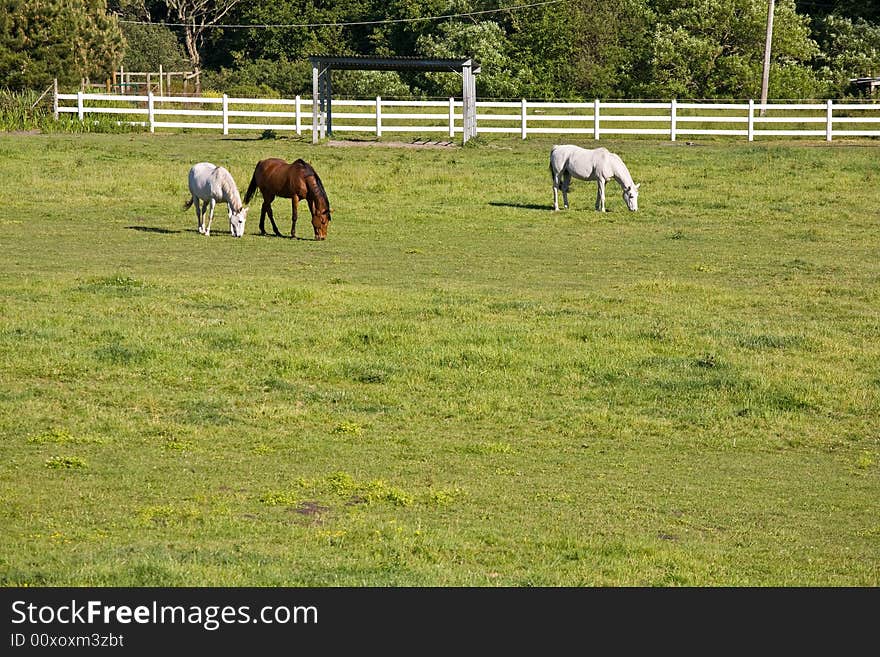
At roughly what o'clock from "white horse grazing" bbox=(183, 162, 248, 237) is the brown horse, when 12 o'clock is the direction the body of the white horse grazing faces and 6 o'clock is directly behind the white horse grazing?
The brown horse is roughly at 10 o'clock from the white horse grazing.

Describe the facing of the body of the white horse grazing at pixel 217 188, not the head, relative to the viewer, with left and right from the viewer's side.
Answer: facing the viewer and to the right of the viewer

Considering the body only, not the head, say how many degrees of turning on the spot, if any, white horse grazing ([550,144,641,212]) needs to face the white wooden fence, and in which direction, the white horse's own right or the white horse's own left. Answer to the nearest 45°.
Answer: approximately 90° to the white horse's own left

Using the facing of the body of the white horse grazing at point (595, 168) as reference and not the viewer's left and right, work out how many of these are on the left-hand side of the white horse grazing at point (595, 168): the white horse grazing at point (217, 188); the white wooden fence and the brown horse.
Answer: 1

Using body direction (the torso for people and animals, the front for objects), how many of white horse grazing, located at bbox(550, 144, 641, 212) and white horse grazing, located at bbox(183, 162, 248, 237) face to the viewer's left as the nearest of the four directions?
0

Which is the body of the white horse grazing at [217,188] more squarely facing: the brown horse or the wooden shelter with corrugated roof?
the brown horse

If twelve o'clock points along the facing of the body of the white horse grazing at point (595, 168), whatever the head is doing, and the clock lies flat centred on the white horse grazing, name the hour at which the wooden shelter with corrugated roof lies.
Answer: The wooden shelter with corrugated roof is roughly at 8 o'clock from the white horse grazing.

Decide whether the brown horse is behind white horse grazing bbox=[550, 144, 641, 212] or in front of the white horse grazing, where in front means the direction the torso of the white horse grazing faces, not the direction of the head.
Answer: behind

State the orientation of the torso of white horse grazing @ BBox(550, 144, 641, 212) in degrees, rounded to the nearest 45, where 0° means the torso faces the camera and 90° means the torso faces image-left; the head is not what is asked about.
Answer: approximately 270°

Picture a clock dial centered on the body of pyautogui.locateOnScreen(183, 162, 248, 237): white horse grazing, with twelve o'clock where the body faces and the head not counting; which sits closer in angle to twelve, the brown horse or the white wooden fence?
the brown horse

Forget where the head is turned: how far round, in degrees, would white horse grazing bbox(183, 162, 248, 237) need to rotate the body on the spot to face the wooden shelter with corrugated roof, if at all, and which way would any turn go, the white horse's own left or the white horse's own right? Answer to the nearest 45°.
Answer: approximately 135° to the white horse's own left

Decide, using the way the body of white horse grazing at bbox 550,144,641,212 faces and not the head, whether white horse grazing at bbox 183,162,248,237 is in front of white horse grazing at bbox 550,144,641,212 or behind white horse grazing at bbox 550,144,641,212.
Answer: behind
